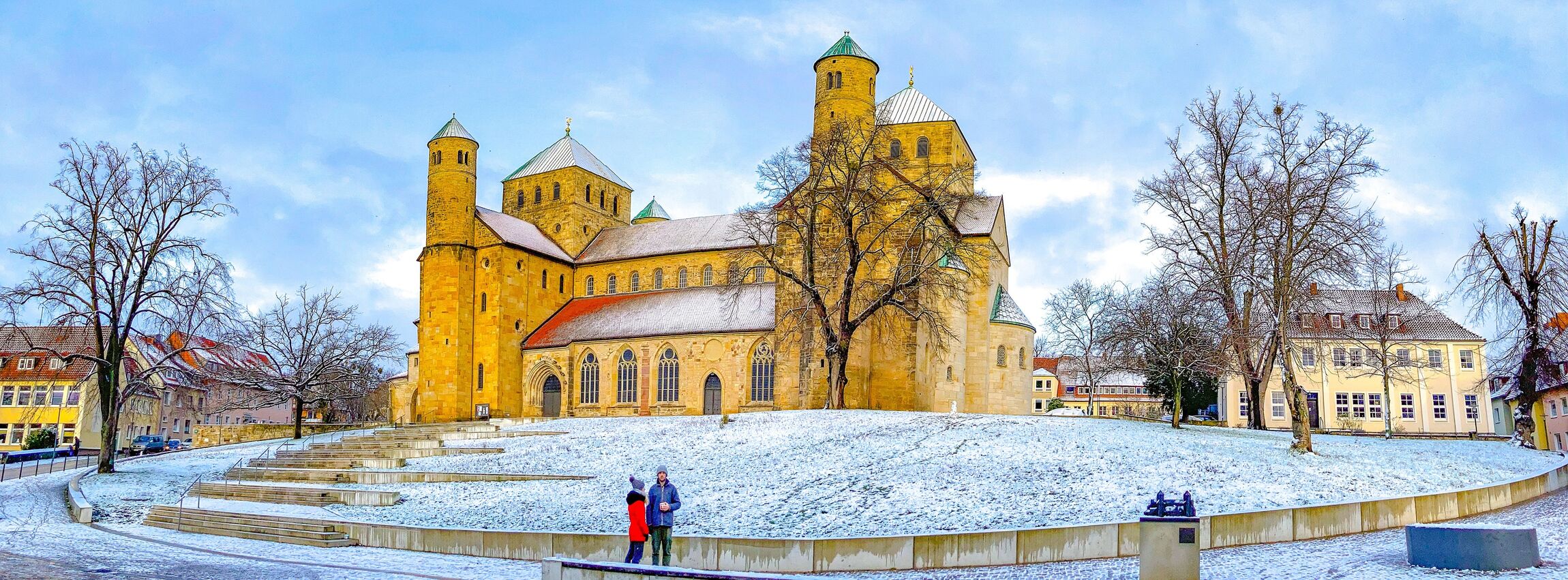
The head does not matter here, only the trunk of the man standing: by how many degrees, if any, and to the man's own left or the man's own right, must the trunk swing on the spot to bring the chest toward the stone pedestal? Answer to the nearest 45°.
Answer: approximately 45° to the man's own left

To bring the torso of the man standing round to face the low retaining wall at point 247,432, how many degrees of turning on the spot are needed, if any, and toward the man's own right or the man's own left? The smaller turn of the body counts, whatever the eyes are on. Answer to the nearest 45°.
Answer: approximately 135° to the man's own right

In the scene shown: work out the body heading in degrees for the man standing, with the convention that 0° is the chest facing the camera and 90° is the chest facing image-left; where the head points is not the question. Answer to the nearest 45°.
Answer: approximately 0°

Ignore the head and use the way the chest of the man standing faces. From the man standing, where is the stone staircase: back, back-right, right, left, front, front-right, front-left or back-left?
back-right

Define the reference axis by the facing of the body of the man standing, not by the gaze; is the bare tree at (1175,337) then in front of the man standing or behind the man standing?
behind

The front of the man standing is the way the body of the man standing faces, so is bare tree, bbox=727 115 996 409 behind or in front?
behind
